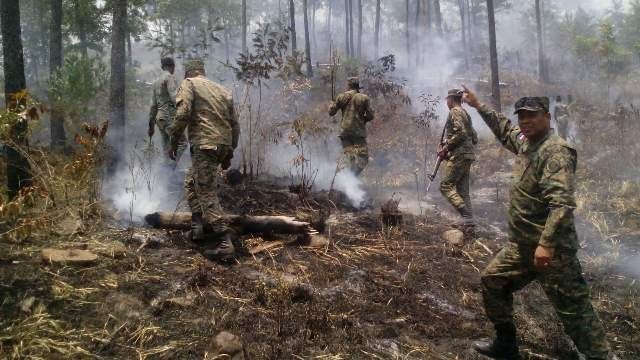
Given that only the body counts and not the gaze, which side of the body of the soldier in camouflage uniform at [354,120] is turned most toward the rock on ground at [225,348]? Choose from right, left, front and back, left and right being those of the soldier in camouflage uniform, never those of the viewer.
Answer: back

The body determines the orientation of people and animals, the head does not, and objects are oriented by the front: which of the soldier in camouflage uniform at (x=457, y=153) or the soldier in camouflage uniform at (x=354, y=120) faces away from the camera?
the soldier in camouflage uniform at (x=354, y=120)

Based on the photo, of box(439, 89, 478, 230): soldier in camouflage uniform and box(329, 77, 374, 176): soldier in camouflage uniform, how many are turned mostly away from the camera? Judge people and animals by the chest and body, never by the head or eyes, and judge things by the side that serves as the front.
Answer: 1

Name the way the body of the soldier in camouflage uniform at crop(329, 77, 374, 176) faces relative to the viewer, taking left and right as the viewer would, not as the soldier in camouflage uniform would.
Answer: facing away from the viewer

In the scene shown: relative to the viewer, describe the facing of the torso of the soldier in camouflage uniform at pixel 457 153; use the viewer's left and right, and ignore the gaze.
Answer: facing to the left of the viewer

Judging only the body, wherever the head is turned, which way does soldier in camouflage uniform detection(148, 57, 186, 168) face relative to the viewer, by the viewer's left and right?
facing away from the viewer and to the right of the viewer

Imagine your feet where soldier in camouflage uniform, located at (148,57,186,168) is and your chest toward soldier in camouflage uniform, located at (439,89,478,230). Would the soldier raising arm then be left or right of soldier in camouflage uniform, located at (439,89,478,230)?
right

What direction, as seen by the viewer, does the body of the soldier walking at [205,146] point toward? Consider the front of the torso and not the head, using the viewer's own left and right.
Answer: facing away from the viewer and to the left of the viewer

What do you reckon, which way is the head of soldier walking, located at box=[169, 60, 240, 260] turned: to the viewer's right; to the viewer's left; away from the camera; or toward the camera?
away from the camera

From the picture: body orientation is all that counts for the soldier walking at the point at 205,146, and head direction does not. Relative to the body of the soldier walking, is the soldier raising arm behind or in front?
behind
